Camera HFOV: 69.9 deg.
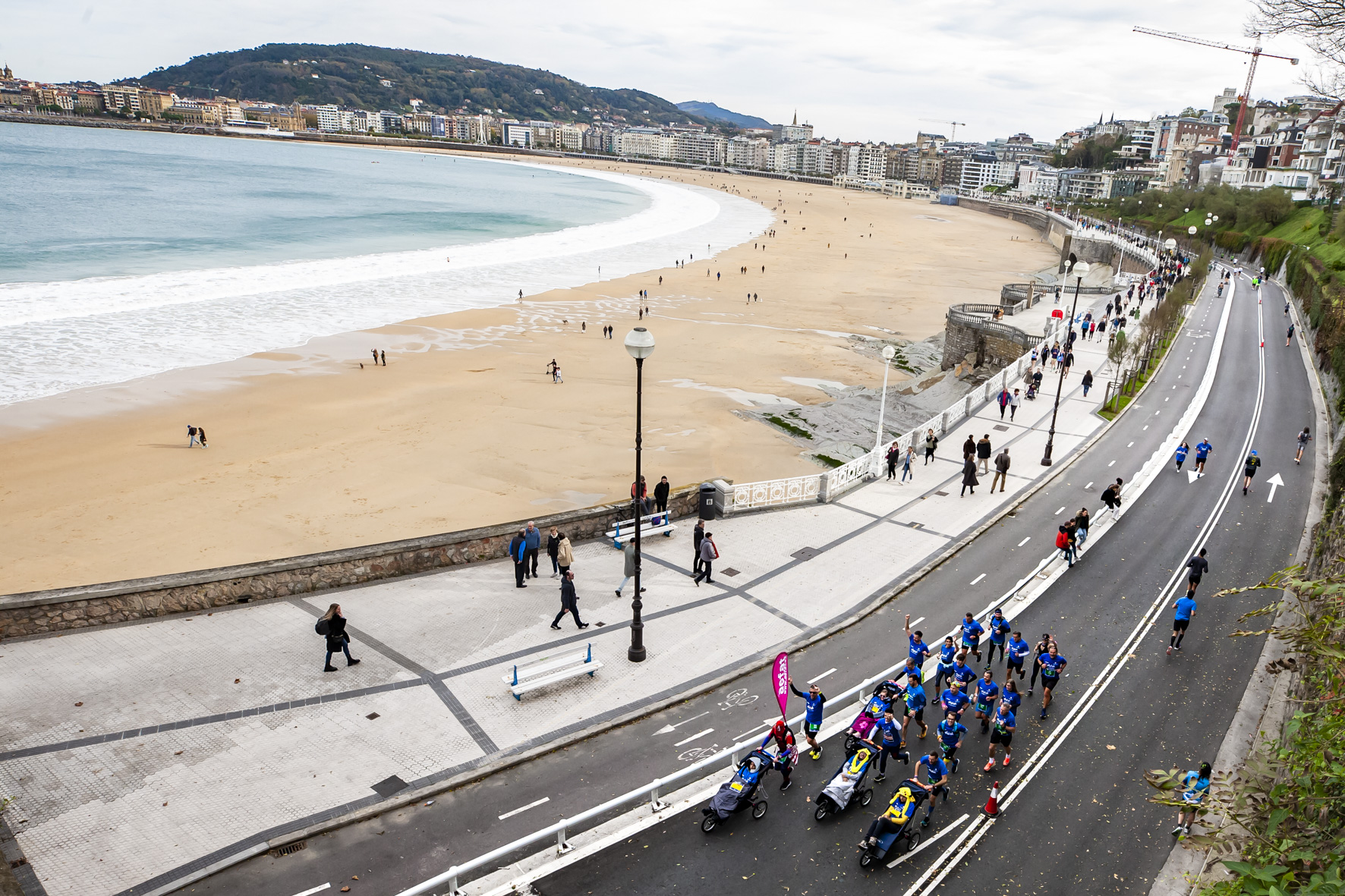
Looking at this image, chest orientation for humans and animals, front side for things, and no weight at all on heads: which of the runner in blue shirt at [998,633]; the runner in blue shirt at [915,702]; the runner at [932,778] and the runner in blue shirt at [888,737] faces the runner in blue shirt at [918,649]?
the runner in blue shirt at [998,633]

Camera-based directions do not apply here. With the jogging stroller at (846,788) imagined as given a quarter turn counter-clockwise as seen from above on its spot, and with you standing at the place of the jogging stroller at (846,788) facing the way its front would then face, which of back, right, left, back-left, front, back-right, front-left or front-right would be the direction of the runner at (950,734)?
left

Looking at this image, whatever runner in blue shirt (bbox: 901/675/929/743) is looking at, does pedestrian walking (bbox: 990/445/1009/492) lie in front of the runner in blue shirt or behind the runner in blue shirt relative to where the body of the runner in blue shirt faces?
behind

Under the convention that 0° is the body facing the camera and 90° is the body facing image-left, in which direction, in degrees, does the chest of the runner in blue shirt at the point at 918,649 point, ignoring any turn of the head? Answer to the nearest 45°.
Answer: approximately 45°

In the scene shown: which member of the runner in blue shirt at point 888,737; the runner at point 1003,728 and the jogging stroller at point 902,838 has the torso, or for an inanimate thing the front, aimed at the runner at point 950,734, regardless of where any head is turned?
the runner at point 1003,728

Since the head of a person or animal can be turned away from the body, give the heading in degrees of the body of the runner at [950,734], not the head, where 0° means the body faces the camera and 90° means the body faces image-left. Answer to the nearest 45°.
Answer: approximately 45°

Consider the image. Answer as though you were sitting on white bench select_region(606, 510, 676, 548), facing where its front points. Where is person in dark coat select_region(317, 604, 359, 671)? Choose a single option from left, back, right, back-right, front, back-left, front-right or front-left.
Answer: right

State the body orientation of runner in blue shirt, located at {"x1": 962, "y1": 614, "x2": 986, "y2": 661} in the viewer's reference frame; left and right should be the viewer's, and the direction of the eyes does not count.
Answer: facing the viewer and to the left of the viewer

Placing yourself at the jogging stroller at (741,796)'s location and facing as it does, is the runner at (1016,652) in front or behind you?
behind

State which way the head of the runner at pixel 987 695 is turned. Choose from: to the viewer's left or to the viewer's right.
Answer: to the viewer's left

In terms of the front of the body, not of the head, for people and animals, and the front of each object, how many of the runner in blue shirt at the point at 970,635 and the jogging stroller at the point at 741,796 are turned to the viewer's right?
0

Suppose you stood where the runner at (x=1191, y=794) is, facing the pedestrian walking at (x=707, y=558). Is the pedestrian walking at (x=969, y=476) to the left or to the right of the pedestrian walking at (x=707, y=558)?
right
